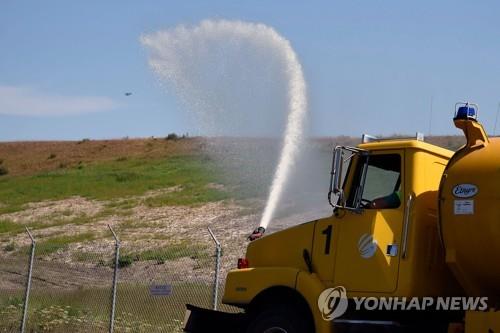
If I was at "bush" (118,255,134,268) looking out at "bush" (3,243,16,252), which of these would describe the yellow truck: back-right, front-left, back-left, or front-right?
back-left

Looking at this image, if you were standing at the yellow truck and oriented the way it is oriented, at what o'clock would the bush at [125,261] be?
The bush is roughly at 2 o'clock from the yellow truck.

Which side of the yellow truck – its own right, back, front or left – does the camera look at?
left

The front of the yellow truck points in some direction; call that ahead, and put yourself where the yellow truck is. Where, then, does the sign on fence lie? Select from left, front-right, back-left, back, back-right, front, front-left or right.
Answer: front-right

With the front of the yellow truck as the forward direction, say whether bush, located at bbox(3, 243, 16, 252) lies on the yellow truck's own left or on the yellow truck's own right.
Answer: on the yellow truck's own right
